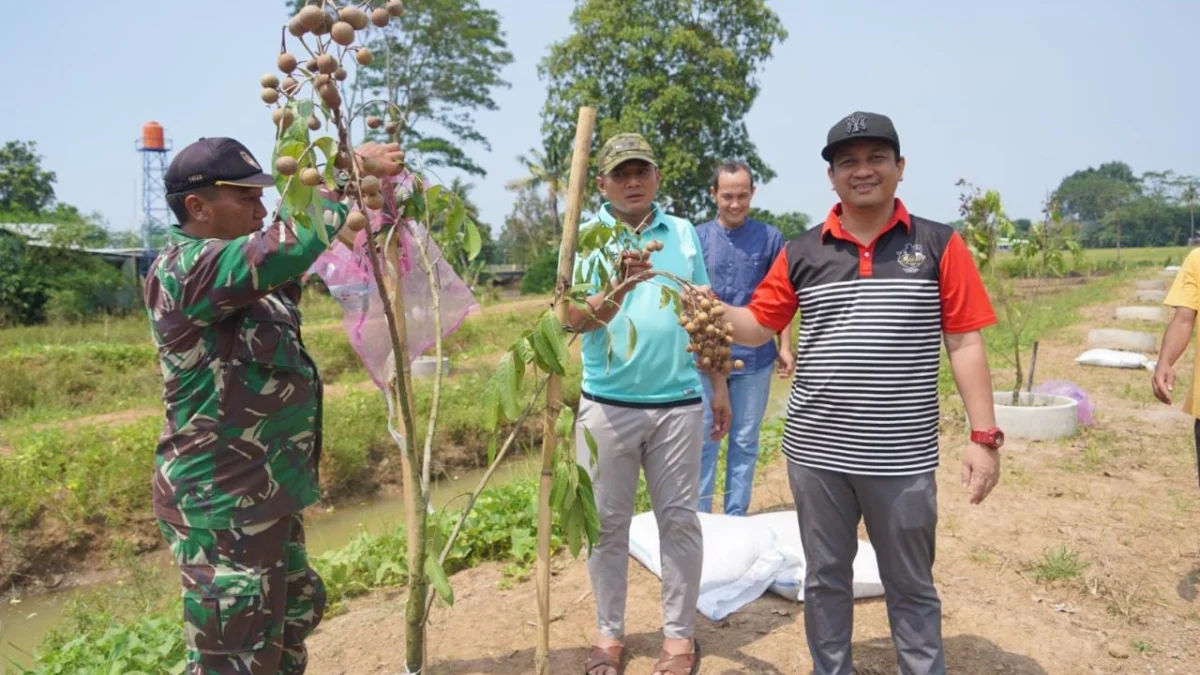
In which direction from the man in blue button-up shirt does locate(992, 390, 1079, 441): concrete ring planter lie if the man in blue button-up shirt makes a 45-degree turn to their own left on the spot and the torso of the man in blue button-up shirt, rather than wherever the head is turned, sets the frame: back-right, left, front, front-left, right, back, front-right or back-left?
left

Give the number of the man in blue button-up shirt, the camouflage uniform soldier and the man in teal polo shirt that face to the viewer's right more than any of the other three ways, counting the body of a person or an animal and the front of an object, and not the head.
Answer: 1

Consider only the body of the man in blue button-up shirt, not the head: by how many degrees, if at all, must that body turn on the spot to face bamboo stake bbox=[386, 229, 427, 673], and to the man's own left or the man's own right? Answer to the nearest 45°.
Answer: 0° — they already face it

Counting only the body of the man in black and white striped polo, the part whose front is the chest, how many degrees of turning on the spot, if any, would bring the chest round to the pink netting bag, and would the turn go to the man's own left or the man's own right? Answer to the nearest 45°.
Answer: approximately 90° to the man's own right

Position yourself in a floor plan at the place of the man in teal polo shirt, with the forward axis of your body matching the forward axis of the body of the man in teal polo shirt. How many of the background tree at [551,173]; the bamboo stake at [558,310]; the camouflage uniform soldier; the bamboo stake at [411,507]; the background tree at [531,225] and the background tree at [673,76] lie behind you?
3

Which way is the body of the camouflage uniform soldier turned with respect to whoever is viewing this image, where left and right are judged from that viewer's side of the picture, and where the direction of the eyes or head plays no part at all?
facing to the right of the viewer

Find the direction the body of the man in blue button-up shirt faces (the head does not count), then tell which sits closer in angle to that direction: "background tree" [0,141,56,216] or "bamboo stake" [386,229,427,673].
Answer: the bamboo stake

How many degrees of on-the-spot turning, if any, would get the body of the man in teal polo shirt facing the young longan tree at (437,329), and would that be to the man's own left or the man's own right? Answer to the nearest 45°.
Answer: approximately 45° to the man's own right

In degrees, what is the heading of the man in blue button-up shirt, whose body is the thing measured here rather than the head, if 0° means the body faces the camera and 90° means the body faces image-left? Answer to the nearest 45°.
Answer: approximately 0°

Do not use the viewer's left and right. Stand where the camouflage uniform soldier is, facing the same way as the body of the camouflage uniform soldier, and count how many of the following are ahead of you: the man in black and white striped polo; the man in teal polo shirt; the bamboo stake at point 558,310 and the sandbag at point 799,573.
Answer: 4

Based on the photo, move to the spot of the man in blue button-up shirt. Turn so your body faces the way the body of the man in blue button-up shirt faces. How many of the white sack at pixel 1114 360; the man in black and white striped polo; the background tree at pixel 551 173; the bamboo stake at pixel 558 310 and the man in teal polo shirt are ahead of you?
3

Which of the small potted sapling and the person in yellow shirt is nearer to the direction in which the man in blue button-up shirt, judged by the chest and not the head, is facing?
the person in yellow shirt

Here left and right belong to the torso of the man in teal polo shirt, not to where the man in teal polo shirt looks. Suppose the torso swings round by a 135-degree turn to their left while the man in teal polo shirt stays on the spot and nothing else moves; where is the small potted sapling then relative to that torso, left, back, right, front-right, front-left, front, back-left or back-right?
front

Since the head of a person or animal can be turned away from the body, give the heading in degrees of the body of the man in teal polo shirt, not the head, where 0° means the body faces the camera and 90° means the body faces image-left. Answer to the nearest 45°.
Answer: approximately 0°
